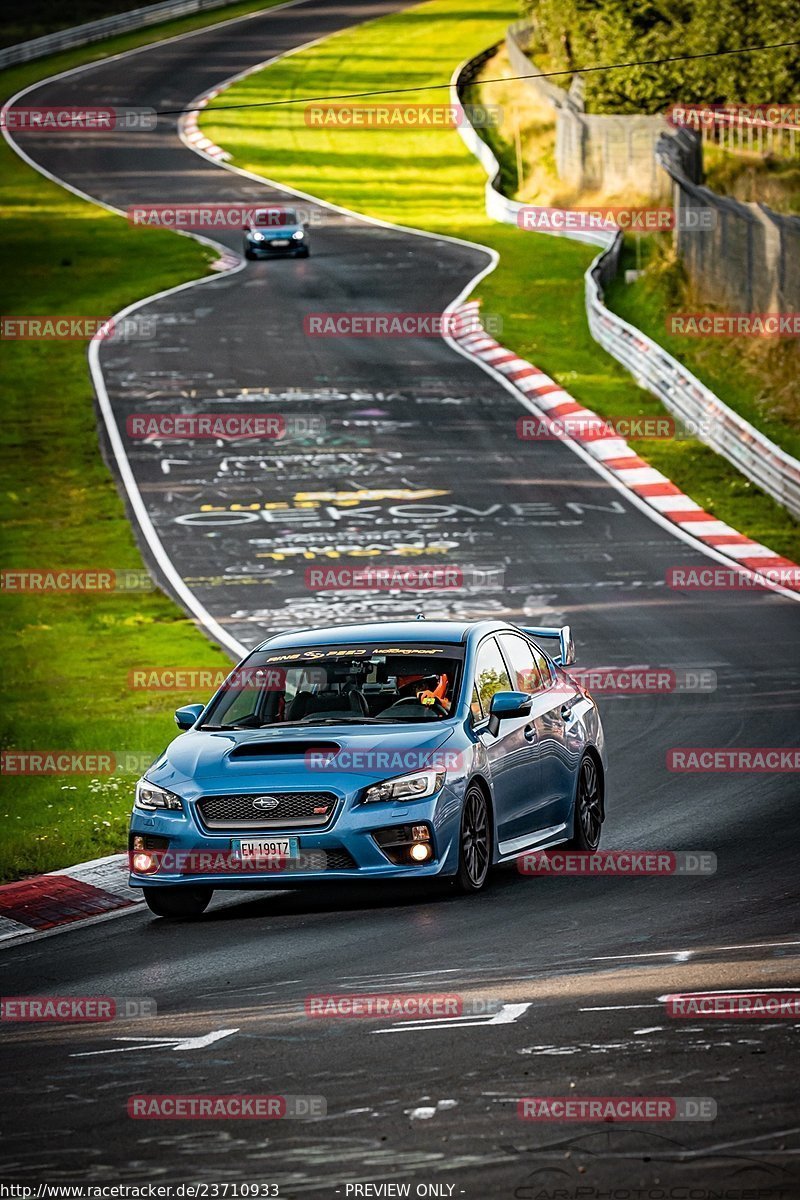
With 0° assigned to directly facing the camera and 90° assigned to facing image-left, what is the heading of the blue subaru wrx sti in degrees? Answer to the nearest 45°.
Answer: approximately 45°

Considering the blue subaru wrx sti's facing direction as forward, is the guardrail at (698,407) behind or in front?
behind
